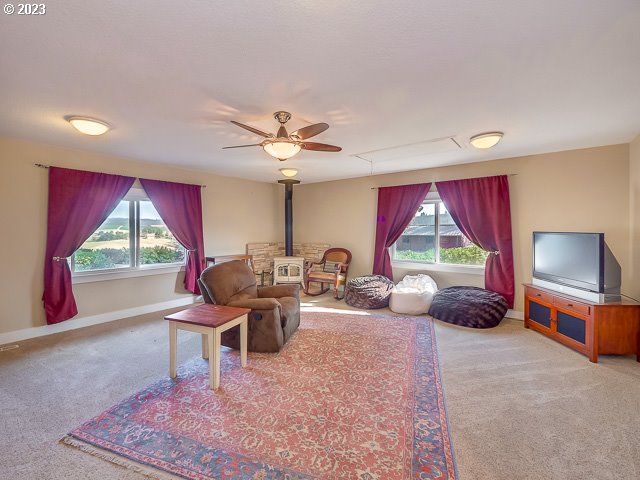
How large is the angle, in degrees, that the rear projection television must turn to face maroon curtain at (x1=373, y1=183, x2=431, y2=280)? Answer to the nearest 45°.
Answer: approximately 45° to its right

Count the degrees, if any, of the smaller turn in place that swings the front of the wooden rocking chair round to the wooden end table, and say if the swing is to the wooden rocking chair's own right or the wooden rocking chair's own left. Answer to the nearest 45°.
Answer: approximately 45° to the wooden rocking chair's own left

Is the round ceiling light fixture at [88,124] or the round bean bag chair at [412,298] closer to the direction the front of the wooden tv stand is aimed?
the round ceiling light fixture

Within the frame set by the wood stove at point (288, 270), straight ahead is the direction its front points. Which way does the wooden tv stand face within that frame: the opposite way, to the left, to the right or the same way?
to the right

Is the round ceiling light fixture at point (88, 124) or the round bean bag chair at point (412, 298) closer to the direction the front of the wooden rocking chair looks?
the round ceiling light fixture

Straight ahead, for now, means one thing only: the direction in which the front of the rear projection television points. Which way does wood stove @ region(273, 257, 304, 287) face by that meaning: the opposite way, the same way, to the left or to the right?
to the left

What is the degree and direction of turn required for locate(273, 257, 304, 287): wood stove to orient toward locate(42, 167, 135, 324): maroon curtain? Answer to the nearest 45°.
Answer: approximately 45° to its right

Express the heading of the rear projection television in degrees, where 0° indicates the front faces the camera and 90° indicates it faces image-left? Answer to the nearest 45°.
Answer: approximately 45°

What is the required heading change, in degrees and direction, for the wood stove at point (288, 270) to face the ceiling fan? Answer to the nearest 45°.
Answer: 0° — it already faces it

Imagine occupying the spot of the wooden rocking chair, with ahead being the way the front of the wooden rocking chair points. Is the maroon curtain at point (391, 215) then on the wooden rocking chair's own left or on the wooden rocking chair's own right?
on the wooden rocking chair's own left
